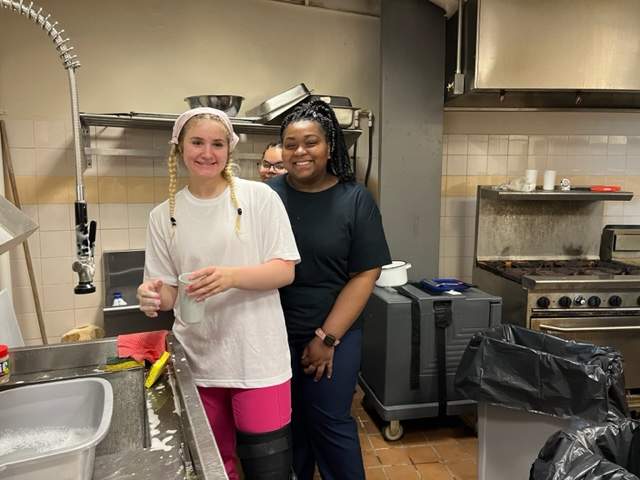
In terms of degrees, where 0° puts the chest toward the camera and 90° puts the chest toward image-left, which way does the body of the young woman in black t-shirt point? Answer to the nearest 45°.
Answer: approximately 45°

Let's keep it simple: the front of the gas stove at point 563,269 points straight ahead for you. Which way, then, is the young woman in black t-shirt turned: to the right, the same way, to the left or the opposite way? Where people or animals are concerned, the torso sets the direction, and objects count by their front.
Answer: the same way

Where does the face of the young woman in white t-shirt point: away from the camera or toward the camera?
toward the camera

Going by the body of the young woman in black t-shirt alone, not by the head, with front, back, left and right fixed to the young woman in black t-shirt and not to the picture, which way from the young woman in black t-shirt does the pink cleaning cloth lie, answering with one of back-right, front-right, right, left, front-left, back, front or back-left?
front

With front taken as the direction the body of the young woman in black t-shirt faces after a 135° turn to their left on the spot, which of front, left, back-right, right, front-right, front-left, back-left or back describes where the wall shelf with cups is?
front-left

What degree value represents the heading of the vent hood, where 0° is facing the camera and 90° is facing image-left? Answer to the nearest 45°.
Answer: approximately 0°

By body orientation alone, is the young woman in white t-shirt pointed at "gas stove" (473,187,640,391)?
no

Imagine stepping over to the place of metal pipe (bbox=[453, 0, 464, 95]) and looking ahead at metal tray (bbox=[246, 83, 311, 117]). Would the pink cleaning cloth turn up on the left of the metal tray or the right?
left

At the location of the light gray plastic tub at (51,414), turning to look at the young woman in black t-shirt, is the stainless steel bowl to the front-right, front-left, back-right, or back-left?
front-left

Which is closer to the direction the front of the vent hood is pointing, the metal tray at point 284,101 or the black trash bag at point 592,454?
the black trash bag

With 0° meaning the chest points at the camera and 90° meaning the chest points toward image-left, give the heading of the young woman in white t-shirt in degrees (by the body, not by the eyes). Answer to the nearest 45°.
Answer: approximately 45°

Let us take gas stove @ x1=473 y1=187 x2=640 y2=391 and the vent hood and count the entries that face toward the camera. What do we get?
2

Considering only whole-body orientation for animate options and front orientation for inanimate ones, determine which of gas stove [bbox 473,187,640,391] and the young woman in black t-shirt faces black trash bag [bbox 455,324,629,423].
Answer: the gas stove

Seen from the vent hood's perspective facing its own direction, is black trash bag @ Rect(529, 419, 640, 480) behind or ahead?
ahead

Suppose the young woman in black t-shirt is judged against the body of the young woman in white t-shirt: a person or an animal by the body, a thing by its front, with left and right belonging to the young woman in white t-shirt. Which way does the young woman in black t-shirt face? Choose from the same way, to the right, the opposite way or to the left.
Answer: the same way
